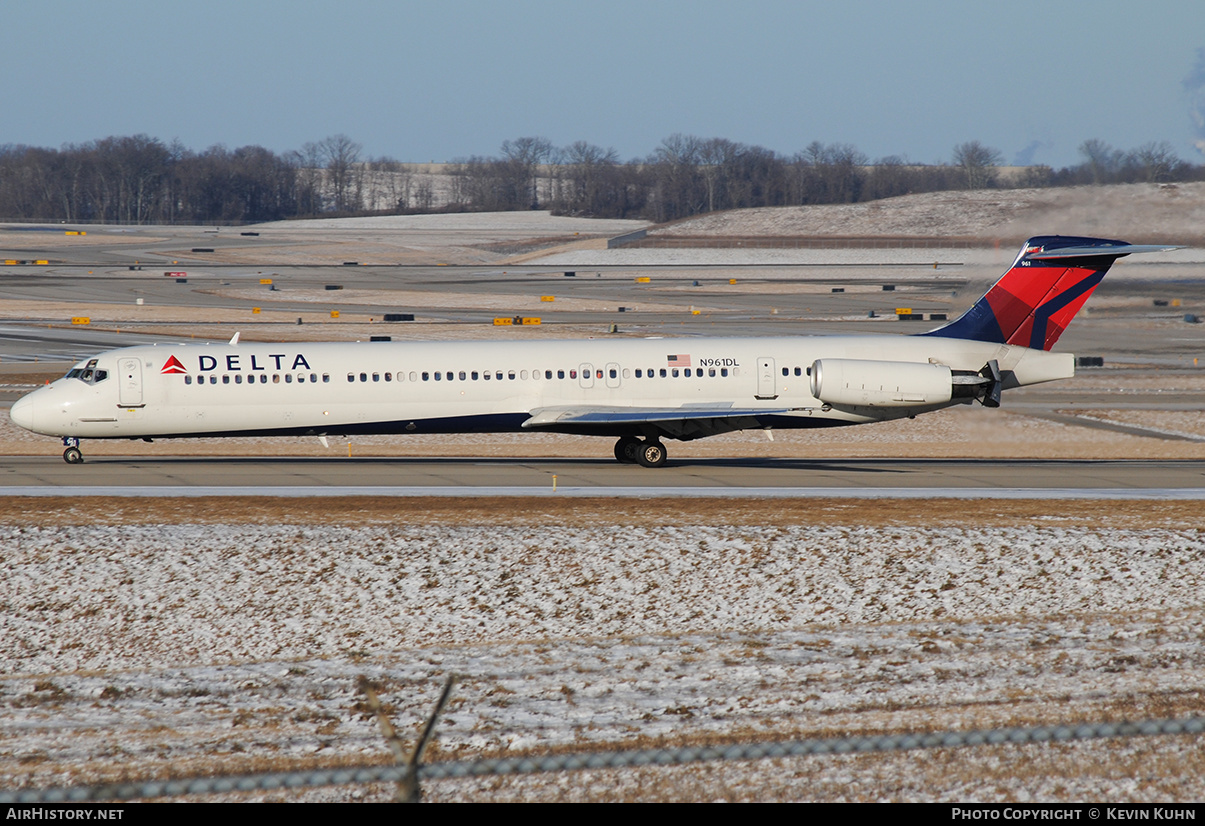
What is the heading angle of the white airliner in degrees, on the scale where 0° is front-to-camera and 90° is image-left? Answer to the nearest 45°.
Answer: approximately 90°

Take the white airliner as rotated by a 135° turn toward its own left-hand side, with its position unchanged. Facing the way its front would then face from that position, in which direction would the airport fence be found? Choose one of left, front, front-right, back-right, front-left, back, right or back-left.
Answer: front-right
